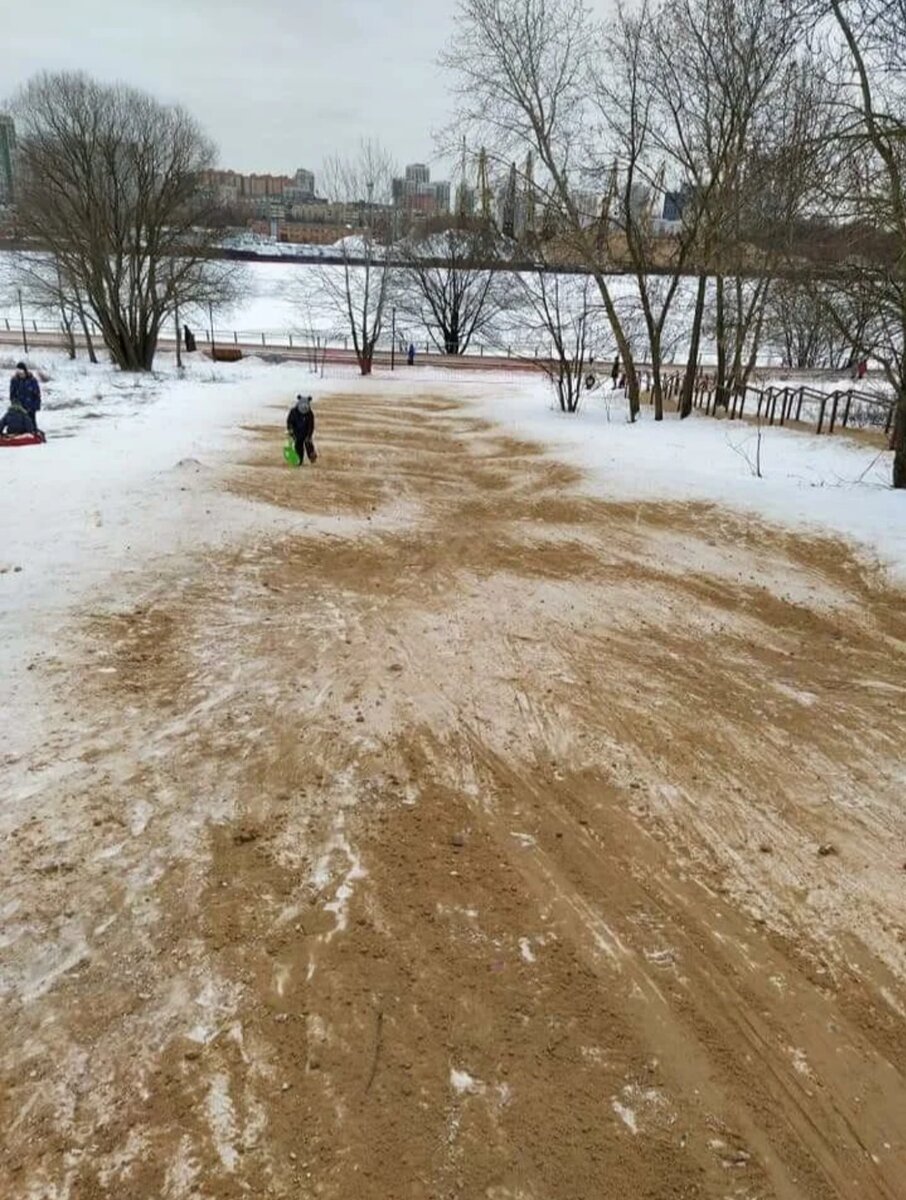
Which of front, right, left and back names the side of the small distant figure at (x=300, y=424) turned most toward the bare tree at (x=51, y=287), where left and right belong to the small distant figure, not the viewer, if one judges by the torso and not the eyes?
back

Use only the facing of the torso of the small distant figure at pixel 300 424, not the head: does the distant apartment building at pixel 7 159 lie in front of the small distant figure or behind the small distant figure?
behind

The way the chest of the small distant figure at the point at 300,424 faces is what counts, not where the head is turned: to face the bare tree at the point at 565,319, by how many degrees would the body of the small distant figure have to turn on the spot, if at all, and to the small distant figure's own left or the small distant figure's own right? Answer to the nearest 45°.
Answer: approximately 135° to the small distant figure's own left

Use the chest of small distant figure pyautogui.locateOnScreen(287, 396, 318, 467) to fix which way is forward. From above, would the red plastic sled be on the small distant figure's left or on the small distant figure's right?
on the small distant figure's right

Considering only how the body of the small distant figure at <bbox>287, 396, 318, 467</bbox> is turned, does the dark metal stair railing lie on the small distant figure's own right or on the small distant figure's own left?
on the small distant figure's own left

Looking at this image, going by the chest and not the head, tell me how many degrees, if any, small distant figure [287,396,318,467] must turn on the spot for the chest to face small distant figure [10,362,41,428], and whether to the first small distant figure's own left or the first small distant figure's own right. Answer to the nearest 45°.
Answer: approximately 135° to the first small distant figure's own right

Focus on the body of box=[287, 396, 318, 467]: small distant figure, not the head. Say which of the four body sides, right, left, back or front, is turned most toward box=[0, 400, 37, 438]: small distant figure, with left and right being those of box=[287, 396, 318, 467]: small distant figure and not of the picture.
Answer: right

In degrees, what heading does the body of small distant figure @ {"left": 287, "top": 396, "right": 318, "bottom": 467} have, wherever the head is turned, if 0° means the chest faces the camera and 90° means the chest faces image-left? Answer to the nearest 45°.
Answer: approximately 0°

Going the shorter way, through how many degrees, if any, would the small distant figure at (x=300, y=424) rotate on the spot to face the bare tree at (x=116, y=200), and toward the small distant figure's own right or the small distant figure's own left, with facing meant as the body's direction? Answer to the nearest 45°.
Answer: approximately 180°
